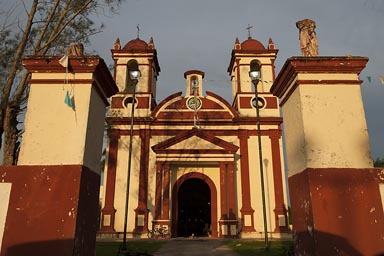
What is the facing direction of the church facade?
toward the camera

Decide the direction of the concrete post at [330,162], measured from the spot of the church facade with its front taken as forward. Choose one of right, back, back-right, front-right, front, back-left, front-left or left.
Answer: front

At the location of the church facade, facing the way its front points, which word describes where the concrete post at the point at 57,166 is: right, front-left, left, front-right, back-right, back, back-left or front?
front
